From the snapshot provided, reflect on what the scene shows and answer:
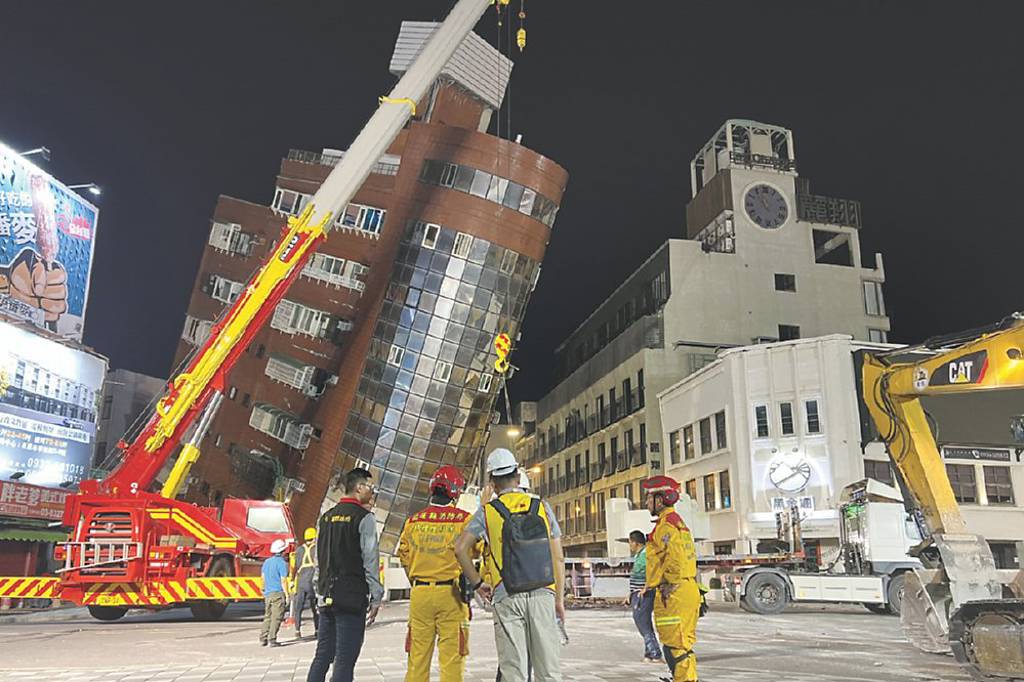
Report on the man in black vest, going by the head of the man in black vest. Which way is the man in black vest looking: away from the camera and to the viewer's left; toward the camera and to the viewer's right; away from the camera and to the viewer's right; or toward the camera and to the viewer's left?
away from the camera and to the viewer's right

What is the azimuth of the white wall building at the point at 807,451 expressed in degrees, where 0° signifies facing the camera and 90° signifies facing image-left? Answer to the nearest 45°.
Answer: approximately 0°

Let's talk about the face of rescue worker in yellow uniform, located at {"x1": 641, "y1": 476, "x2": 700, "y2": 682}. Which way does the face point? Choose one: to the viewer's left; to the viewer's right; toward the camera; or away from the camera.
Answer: to the viewer's left

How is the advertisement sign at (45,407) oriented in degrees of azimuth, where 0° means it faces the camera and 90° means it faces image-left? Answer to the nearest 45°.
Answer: approximately 315°

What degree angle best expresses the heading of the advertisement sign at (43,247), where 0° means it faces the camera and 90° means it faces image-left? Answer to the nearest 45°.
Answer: approximately 315°

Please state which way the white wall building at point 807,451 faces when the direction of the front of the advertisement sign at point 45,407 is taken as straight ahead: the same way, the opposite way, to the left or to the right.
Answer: to the right

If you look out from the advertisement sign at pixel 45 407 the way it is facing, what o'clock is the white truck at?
The white truck is roughly at 12 o'clock from the advertisement sign.

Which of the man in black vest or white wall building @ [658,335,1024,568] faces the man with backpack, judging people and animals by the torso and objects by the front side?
the white wall building

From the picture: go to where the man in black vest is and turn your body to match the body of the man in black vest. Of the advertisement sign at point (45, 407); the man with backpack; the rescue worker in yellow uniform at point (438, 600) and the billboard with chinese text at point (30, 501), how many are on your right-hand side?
2

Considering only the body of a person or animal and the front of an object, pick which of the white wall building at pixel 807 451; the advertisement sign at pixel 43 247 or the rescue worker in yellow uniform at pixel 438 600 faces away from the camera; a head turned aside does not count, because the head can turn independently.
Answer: the rescue worker in yellow uniform
